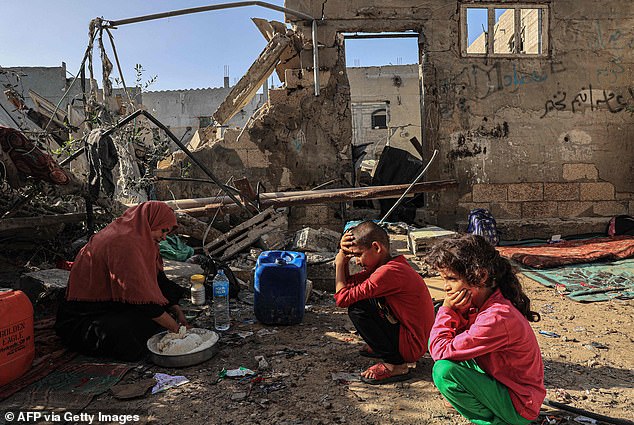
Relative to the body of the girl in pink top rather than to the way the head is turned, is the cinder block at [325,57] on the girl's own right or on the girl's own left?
on the girl's own right

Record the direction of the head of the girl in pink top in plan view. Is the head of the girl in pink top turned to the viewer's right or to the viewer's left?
to the viewer's left
